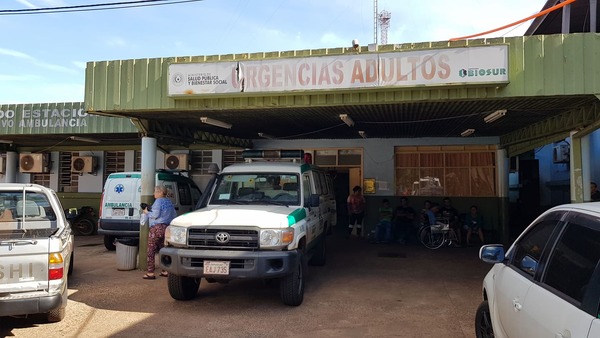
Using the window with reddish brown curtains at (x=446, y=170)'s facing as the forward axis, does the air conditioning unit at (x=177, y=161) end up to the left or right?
on its right

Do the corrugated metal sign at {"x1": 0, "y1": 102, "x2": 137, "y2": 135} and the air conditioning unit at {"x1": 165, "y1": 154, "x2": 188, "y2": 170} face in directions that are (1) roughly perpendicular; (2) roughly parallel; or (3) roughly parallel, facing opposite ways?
roughly parallel

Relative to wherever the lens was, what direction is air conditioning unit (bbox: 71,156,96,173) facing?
facing the viewer

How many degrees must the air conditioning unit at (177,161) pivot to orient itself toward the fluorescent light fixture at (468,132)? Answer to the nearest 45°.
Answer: approximately 45° to its left

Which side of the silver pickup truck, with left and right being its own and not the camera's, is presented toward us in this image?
back

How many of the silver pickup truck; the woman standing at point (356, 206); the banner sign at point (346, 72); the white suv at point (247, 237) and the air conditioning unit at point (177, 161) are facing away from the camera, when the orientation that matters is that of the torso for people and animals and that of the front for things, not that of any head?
1

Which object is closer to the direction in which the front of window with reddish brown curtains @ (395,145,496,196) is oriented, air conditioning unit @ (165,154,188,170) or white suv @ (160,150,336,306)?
the white suv

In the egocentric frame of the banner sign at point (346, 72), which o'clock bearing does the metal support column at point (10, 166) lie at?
The metal support column is roughly at 4 o'clock from the banner sign.

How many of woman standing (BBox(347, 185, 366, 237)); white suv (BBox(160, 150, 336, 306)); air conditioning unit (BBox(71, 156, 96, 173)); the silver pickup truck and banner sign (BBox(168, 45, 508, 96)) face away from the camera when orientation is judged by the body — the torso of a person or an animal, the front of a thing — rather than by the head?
1

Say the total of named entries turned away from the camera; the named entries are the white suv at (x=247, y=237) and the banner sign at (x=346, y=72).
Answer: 0

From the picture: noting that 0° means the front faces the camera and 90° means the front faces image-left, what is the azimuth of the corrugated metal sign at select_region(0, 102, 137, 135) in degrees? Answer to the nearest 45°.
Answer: approximately 0°

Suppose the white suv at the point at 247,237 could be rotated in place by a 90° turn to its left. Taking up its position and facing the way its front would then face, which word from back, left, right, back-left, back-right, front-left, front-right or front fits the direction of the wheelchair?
left

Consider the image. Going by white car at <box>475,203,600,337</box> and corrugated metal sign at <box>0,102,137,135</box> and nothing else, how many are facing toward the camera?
1

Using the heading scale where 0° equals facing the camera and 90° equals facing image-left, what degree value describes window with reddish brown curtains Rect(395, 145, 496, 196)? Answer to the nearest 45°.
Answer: approximately 0°

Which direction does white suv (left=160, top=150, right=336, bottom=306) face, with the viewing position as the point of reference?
facing the viewer and to the left of the viewer

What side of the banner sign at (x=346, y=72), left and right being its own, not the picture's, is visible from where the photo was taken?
front
